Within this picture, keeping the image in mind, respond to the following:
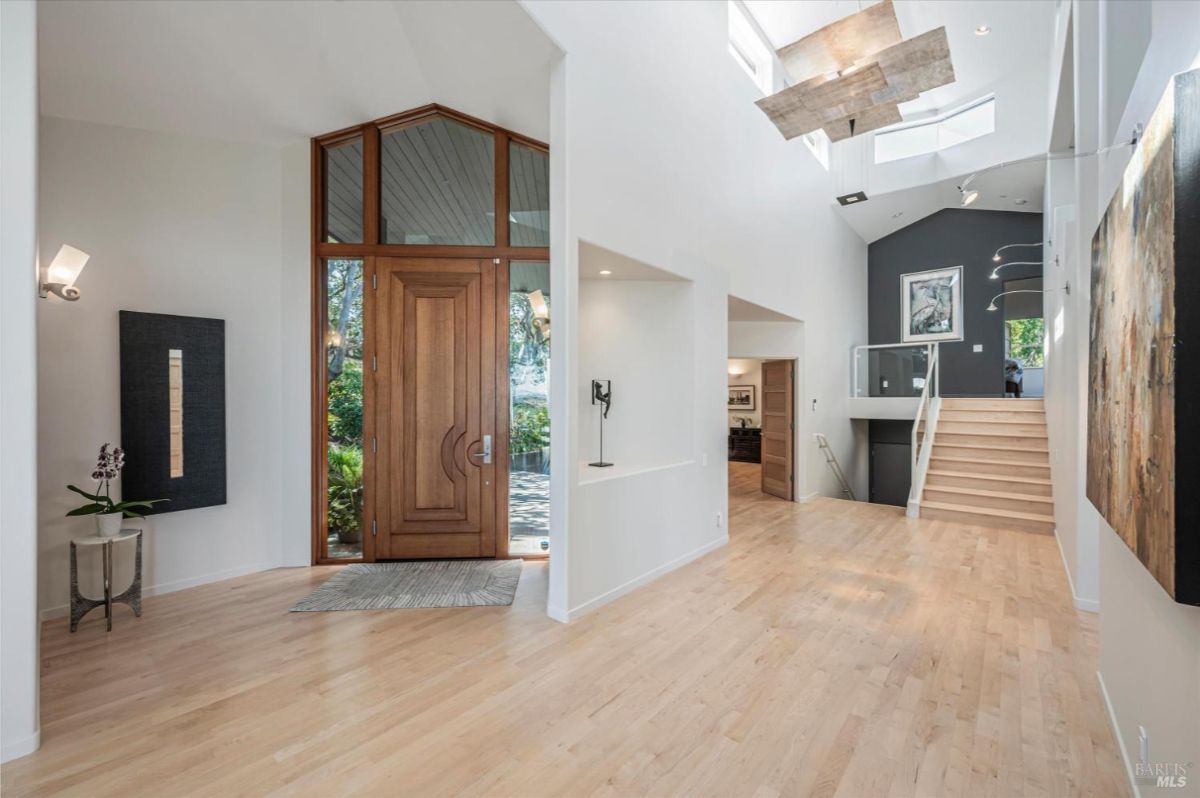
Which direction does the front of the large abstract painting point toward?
to the viewer's left

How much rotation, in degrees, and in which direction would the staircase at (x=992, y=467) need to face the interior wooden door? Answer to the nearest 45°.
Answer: approximately 90° to its right

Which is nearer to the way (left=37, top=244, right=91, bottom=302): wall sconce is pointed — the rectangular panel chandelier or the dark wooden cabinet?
the rectangular panel chandelier

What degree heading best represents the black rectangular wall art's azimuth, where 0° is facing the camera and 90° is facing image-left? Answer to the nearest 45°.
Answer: approximately 315°

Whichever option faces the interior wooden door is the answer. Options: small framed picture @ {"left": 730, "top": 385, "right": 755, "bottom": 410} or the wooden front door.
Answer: the small framed picture

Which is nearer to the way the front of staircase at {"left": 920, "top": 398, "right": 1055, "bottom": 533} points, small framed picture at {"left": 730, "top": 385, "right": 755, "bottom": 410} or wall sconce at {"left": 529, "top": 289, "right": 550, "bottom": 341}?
the wall sconce

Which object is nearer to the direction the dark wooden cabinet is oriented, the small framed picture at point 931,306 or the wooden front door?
the wooden front door

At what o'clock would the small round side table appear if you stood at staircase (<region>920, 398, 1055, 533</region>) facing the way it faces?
The small round side table is roughly at 1 o'clock from the staircase.

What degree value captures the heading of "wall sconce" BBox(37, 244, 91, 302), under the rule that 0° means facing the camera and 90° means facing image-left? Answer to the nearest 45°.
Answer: approximately 315°

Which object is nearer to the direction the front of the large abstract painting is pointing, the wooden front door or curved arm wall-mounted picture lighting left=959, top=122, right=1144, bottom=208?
the wooden front door
